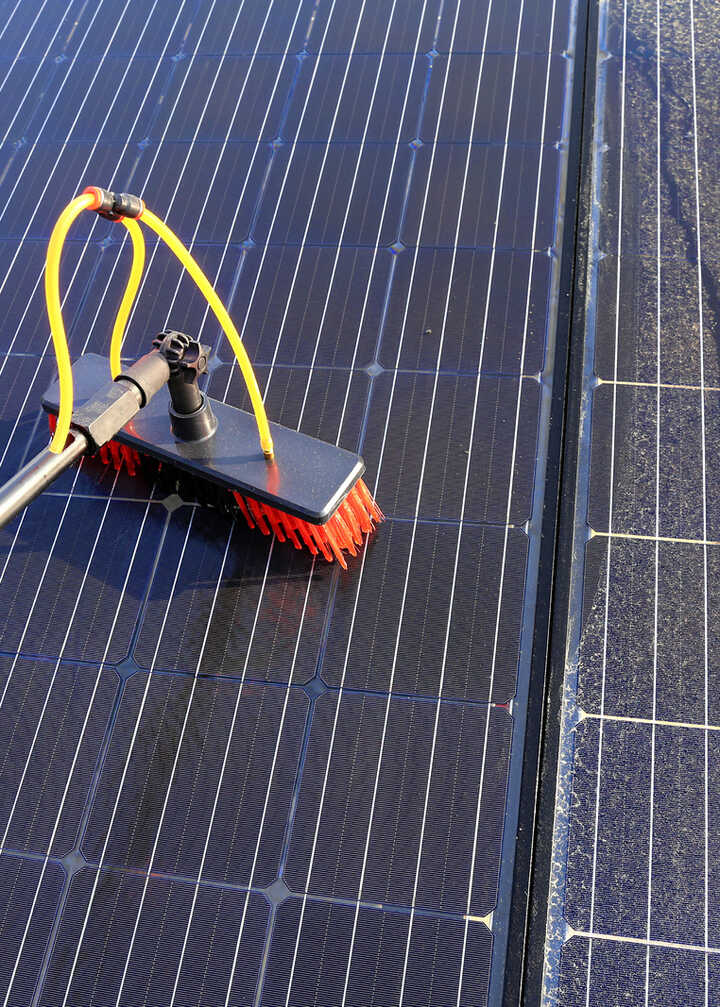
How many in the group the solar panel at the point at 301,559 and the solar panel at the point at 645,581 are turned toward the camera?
2

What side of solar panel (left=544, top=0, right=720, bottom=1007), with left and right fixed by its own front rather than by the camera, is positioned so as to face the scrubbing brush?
right

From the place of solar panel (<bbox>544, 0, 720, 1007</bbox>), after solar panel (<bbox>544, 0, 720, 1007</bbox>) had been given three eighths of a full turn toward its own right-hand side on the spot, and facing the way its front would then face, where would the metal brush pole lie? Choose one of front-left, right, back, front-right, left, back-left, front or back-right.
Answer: left

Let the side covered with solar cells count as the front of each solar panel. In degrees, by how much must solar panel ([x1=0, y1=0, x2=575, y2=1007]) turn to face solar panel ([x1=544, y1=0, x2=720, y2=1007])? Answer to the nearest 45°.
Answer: approximately 90° to its left

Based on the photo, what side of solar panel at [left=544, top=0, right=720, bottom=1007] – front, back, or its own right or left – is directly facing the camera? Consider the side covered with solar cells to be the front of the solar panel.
front

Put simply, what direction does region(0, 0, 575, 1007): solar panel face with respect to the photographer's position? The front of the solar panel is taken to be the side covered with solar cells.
facing the viewer

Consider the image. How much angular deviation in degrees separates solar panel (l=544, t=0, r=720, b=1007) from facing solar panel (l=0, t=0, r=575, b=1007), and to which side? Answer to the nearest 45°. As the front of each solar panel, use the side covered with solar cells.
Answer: approximately 90° to its right
